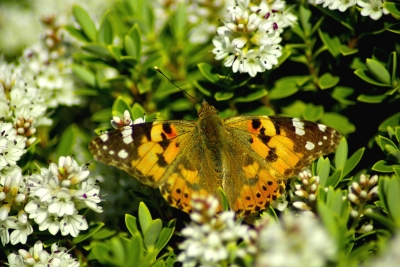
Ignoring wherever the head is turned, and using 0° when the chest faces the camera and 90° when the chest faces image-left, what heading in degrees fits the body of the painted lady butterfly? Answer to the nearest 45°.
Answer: approximately 180°

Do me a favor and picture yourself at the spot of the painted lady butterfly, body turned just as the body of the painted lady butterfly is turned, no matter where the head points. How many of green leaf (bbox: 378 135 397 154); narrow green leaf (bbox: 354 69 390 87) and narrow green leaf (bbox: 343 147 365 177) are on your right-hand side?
3

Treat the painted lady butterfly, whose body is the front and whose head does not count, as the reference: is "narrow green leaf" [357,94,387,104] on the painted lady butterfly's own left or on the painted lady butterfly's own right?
on the painted lady butterfly's own right

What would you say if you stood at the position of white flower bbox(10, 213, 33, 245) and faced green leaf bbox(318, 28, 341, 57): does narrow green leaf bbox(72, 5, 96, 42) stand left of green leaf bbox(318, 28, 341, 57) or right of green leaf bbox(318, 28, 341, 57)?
left

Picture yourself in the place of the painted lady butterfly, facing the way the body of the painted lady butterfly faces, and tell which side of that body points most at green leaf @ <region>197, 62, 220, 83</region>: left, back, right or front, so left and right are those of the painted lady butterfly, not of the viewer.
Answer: front

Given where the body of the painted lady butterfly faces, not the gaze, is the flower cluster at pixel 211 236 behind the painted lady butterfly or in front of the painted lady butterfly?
behind

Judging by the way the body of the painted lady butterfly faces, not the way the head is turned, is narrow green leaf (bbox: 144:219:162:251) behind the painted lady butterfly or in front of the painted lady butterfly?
behind

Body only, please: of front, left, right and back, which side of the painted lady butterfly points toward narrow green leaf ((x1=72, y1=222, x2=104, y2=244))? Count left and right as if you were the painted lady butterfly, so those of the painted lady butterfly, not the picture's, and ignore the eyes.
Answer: left

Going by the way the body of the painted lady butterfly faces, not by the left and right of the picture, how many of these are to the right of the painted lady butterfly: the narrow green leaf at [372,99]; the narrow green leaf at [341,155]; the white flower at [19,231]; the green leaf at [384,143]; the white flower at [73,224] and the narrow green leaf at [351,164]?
4

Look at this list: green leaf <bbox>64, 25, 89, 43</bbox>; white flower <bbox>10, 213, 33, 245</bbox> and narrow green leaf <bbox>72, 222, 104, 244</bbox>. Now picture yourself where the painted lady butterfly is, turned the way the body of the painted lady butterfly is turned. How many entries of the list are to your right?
0

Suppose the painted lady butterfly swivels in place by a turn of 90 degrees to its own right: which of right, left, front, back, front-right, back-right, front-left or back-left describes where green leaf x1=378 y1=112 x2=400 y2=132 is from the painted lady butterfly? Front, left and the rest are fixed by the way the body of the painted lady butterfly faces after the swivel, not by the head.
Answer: front

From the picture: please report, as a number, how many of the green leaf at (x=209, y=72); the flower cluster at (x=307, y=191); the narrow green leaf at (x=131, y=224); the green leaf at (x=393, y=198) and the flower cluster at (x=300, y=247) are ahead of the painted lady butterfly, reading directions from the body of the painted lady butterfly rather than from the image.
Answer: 1

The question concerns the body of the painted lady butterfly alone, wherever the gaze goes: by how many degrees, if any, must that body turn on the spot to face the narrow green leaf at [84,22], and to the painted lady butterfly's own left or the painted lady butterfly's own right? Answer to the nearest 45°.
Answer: approximately 45° to the painted lady butterfly's own left

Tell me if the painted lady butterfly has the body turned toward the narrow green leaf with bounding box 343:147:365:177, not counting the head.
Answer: no

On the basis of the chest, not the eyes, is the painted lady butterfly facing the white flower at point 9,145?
no

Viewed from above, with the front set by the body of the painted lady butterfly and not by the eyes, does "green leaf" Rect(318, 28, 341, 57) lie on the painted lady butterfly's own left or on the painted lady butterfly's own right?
on the painted lady butterfly's own right
